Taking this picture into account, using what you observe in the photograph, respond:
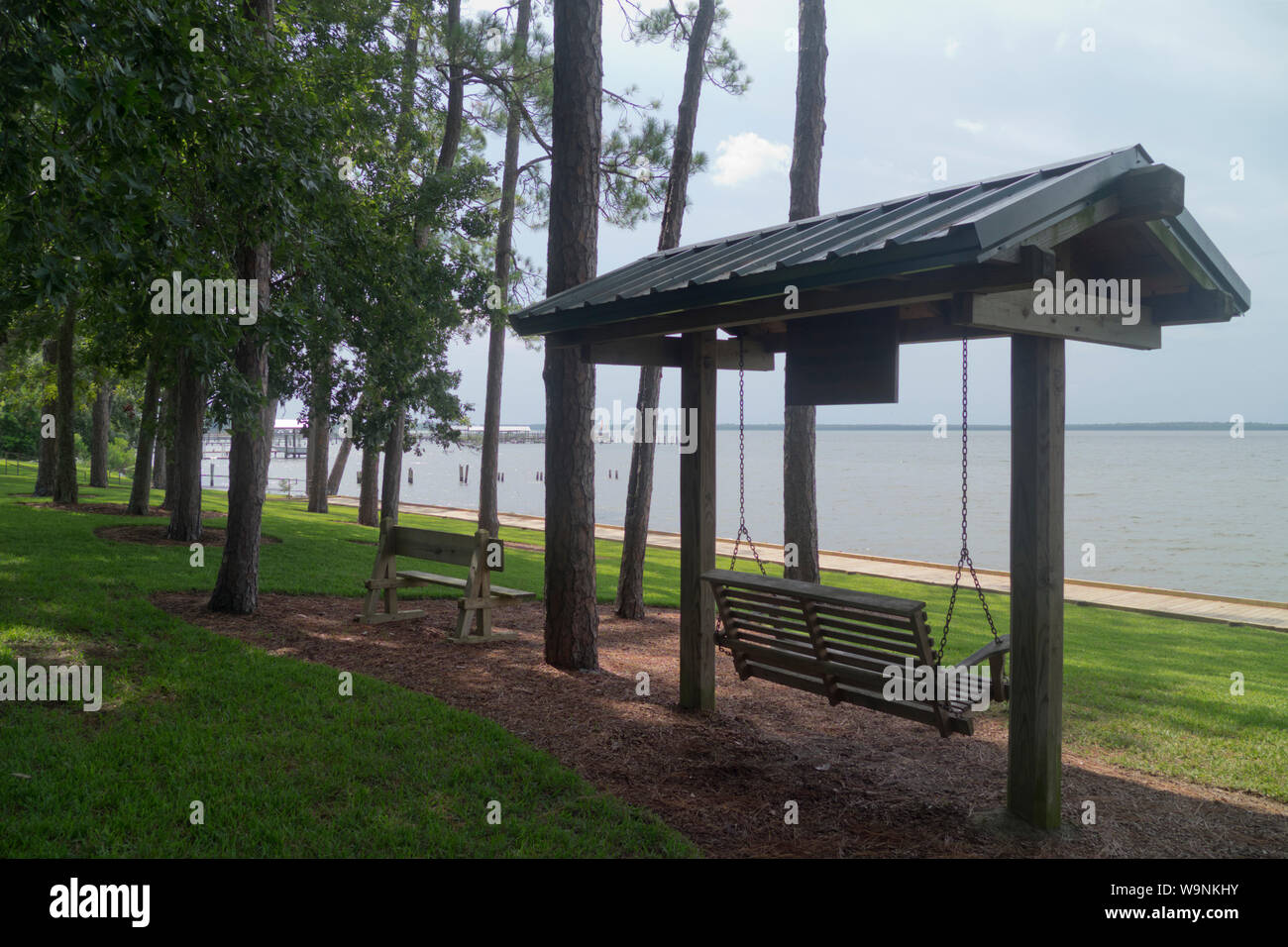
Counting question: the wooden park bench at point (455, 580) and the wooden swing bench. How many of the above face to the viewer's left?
0

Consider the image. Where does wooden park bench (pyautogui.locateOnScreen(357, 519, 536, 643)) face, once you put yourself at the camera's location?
facing away from the viewer and to the right of the viewer

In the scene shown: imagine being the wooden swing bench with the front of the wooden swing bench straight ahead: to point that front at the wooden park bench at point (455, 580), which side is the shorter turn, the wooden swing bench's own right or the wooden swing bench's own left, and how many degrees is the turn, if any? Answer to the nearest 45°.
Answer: approximately 90° to the wooden swing bench's own left

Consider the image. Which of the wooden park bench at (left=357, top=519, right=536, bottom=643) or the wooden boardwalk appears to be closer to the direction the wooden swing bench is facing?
the wooden boardwalk

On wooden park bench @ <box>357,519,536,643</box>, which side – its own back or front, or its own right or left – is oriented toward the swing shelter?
right

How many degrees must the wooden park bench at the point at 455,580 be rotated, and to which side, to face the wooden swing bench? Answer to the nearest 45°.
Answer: approximately 90° to its right

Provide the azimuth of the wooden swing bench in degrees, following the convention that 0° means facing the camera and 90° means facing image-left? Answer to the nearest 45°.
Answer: approximately 225°

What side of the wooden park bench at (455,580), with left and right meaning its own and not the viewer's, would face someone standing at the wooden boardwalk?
front
